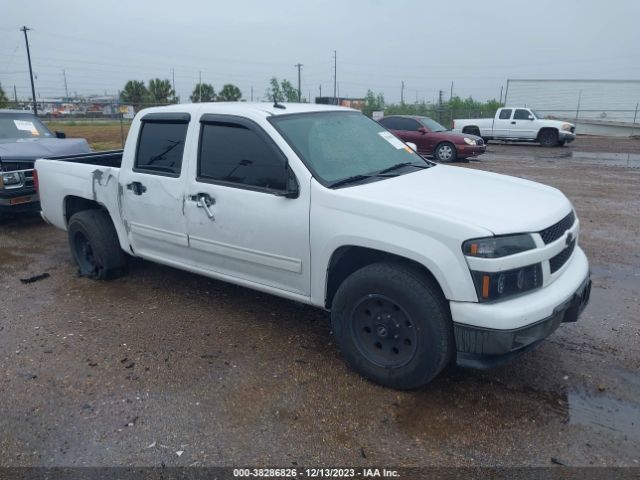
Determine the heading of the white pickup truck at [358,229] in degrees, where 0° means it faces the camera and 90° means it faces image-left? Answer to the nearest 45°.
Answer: approximately 315°

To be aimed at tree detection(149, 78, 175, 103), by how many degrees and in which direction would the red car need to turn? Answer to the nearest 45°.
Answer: approximately 180°

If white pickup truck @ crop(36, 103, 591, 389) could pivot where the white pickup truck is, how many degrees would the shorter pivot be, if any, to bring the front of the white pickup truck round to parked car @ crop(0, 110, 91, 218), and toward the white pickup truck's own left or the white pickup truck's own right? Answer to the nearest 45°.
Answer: approximately 180°

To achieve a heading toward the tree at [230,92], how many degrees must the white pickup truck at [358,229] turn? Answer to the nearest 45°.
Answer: approximately 135° to its left

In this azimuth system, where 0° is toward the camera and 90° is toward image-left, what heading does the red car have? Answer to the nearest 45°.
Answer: approximately 315°

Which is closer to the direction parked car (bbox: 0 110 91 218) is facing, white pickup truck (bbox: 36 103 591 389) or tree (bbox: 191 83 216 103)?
the white pickup truck

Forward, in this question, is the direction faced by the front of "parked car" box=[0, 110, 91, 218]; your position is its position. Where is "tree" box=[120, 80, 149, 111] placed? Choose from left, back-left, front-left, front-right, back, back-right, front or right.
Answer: back-left

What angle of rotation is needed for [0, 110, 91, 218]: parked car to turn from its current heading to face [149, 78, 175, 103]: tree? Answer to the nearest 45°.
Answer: approximately 135° to its left
